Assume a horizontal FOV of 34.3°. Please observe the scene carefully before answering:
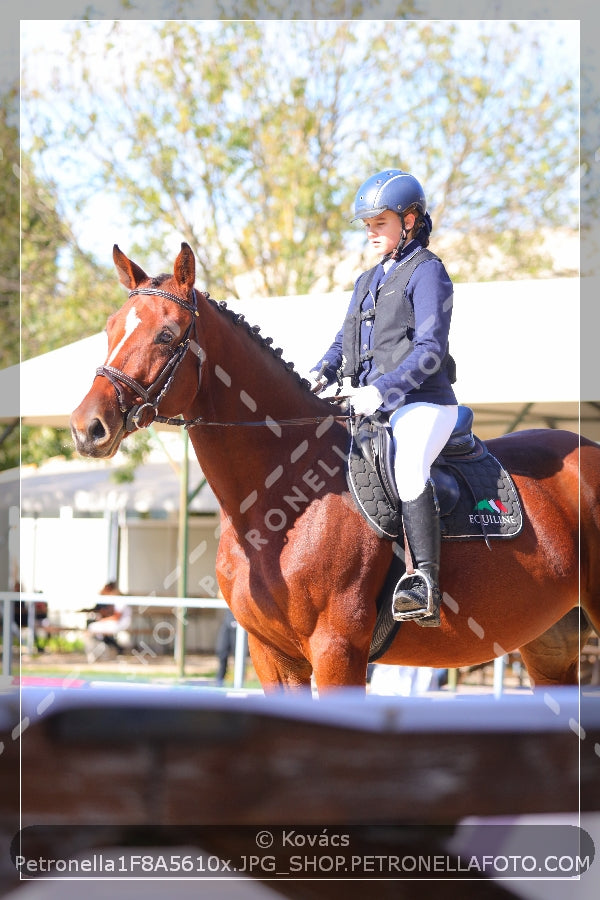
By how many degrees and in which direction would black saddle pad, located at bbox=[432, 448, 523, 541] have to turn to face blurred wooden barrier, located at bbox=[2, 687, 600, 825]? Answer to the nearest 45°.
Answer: approximately 45° to its left

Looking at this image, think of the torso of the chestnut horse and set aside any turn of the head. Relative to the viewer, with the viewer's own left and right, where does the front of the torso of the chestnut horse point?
facing the viewer and to the left of the viewer

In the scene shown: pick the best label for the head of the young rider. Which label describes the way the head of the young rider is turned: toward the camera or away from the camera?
toward the camera

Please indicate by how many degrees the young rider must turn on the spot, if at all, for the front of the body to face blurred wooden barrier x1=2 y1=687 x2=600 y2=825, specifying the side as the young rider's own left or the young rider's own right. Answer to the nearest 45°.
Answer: approximately 45° to the young rider's own left

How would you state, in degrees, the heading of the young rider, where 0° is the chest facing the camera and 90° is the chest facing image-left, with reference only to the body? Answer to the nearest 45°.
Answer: approximately 45°

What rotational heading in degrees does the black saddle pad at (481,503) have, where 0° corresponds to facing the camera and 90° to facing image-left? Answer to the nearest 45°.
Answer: approximately 45°

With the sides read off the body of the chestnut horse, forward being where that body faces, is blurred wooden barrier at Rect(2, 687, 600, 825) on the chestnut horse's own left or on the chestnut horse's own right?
on the chestnut horse's own left
